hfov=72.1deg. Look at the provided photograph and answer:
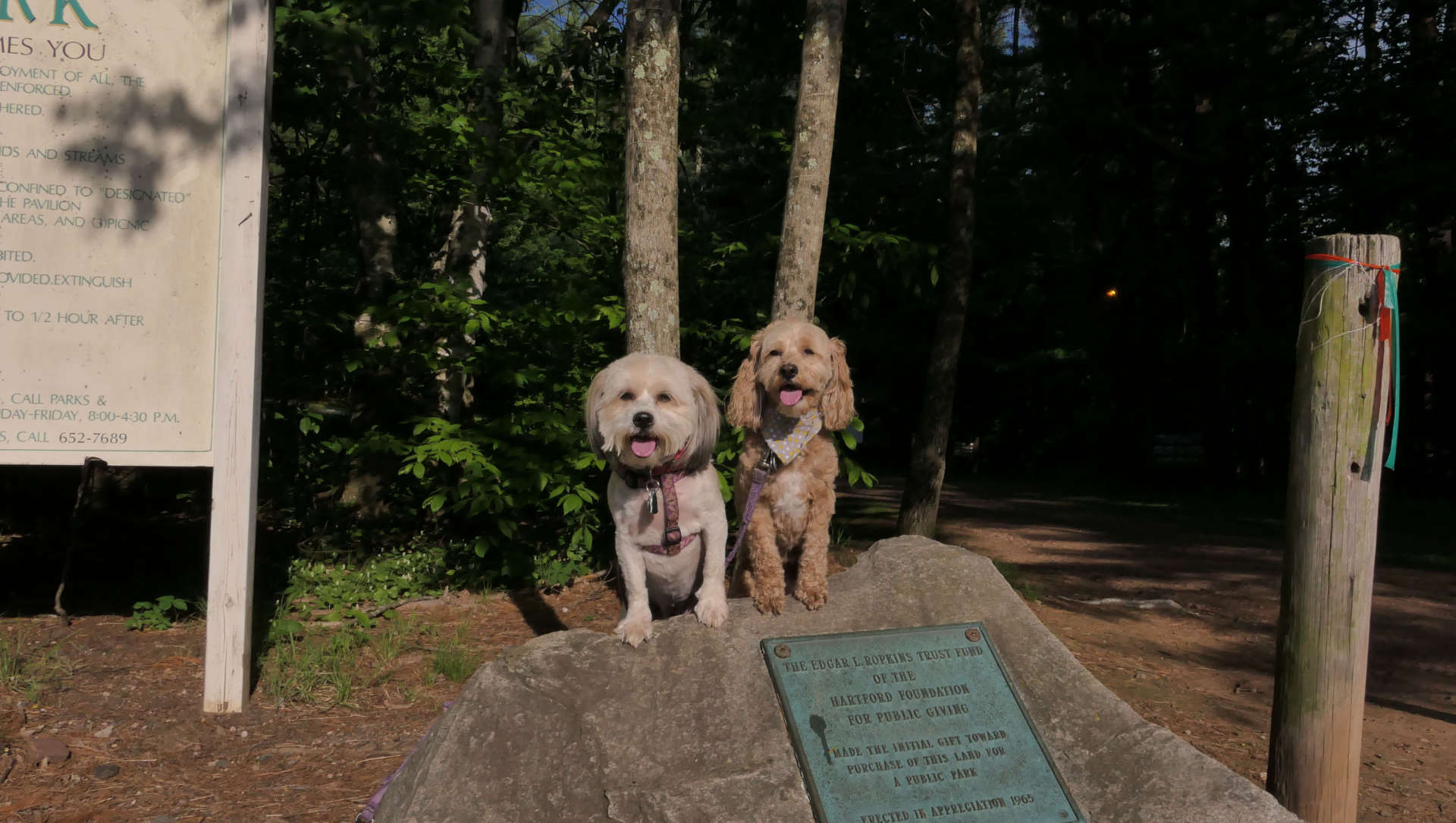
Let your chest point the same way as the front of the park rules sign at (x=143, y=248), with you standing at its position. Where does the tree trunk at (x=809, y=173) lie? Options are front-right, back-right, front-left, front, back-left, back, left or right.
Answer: left

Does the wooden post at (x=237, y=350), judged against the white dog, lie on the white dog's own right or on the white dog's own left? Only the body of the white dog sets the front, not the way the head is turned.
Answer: on the white dog's own right

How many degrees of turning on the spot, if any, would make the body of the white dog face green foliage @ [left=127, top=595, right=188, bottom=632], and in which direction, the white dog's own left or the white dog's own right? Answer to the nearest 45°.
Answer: approximately 135° to the white dog's own right

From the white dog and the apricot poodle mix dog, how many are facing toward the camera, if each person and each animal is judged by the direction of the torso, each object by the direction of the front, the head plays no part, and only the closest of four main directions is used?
2

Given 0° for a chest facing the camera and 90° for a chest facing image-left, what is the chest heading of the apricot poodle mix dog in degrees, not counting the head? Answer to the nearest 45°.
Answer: approximately 0°

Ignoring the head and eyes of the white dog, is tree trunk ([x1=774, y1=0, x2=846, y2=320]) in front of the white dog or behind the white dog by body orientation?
behind

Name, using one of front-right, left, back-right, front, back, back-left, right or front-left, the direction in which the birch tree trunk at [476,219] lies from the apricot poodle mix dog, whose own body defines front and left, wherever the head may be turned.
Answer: back-right

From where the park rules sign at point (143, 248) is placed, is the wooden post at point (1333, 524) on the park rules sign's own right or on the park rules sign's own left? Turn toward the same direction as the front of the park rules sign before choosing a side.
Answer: on the park rules sign's own left

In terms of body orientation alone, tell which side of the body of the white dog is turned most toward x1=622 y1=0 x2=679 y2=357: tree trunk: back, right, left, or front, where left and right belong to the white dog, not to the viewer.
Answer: back

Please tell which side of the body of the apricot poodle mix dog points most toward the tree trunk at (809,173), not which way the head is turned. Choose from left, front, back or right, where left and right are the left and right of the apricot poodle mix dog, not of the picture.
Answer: back

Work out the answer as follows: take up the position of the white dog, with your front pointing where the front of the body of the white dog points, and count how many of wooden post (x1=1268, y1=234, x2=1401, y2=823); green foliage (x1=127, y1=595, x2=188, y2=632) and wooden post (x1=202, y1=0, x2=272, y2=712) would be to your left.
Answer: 1

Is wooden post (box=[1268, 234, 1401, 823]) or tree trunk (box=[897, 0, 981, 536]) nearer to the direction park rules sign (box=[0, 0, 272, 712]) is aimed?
the wooden post

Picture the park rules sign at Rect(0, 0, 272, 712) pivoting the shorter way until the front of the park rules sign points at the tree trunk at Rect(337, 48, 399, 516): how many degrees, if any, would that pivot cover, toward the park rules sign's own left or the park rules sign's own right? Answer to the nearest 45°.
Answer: approximately 135° to the park rules sign's own left
